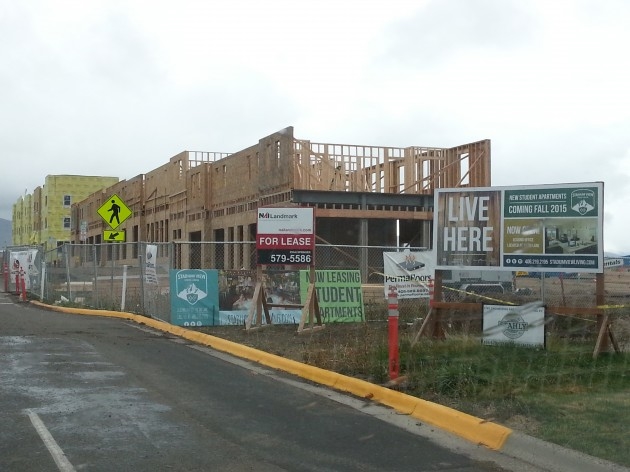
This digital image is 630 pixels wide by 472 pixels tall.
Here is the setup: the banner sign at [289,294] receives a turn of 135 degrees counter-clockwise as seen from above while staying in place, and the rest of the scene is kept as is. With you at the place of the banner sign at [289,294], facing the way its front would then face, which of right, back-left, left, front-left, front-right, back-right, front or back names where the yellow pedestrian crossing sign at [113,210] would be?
left

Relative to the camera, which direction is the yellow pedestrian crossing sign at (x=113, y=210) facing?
toward the camera

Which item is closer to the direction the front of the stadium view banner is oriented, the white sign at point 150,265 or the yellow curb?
the yellow curb

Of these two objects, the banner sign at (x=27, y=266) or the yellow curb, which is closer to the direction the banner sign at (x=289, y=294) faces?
the yellow curb

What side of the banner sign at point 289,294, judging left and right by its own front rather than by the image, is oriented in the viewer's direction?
front

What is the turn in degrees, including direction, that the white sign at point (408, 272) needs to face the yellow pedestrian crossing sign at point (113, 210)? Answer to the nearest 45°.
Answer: approximately 90° to its right

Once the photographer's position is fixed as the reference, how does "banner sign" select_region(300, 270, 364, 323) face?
facing the viewer

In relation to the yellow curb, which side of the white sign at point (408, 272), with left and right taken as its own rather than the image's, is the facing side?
front

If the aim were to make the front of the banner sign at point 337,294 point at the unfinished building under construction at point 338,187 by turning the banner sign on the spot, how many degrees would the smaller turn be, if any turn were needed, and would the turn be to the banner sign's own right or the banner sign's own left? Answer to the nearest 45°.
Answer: approximately 180°

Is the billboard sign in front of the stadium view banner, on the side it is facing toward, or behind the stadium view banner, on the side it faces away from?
in front

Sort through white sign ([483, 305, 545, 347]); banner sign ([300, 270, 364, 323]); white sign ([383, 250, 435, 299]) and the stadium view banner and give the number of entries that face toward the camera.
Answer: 4

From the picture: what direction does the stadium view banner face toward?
toward the camera
